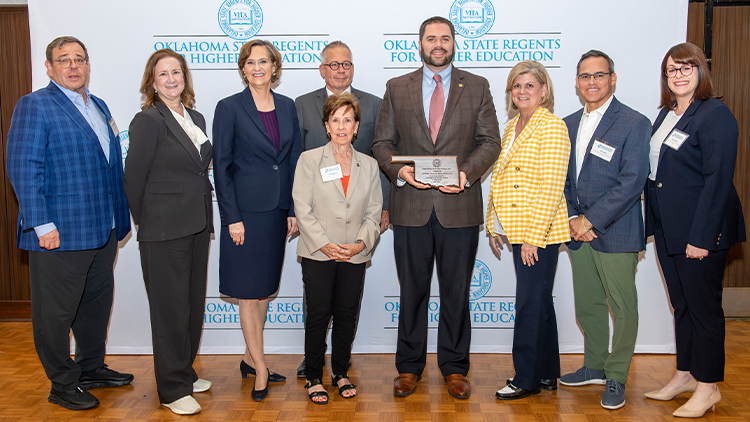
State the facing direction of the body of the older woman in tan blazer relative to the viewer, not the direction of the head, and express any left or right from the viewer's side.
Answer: facing the viewer

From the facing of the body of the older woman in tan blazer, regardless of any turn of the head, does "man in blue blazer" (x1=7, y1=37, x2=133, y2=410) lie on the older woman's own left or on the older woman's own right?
on the older woman's own right

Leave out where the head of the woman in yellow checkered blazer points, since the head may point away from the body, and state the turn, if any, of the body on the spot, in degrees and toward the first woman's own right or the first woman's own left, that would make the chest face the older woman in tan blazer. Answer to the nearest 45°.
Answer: approximately 45° to the first woman's own right

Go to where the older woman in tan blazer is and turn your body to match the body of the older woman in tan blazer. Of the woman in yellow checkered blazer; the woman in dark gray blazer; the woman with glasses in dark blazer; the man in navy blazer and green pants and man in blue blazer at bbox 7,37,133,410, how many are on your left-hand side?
3

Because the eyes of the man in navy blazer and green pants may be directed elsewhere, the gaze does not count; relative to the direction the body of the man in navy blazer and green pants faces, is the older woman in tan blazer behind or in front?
in front

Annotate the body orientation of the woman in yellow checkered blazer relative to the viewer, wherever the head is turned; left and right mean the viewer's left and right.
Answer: facing the viewer and to the left of the viewer

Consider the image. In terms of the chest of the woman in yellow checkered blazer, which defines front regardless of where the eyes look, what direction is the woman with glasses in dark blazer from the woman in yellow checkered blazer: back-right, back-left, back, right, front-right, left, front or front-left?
back-left

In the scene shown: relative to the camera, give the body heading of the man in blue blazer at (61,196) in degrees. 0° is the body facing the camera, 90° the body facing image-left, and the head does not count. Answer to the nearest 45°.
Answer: approximately 315°

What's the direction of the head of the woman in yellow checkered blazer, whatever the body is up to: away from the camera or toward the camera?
toward the camera

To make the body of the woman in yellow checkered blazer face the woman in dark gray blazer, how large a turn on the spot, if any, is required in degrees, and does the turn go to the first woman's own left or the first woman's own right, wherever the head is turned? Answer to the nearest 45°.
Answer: approximately 45° to the first woman's own right

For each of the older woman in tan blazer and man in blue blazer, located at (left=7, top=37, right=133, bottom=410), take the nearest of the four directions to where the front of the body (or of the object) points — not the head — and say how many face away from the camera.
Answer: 0
